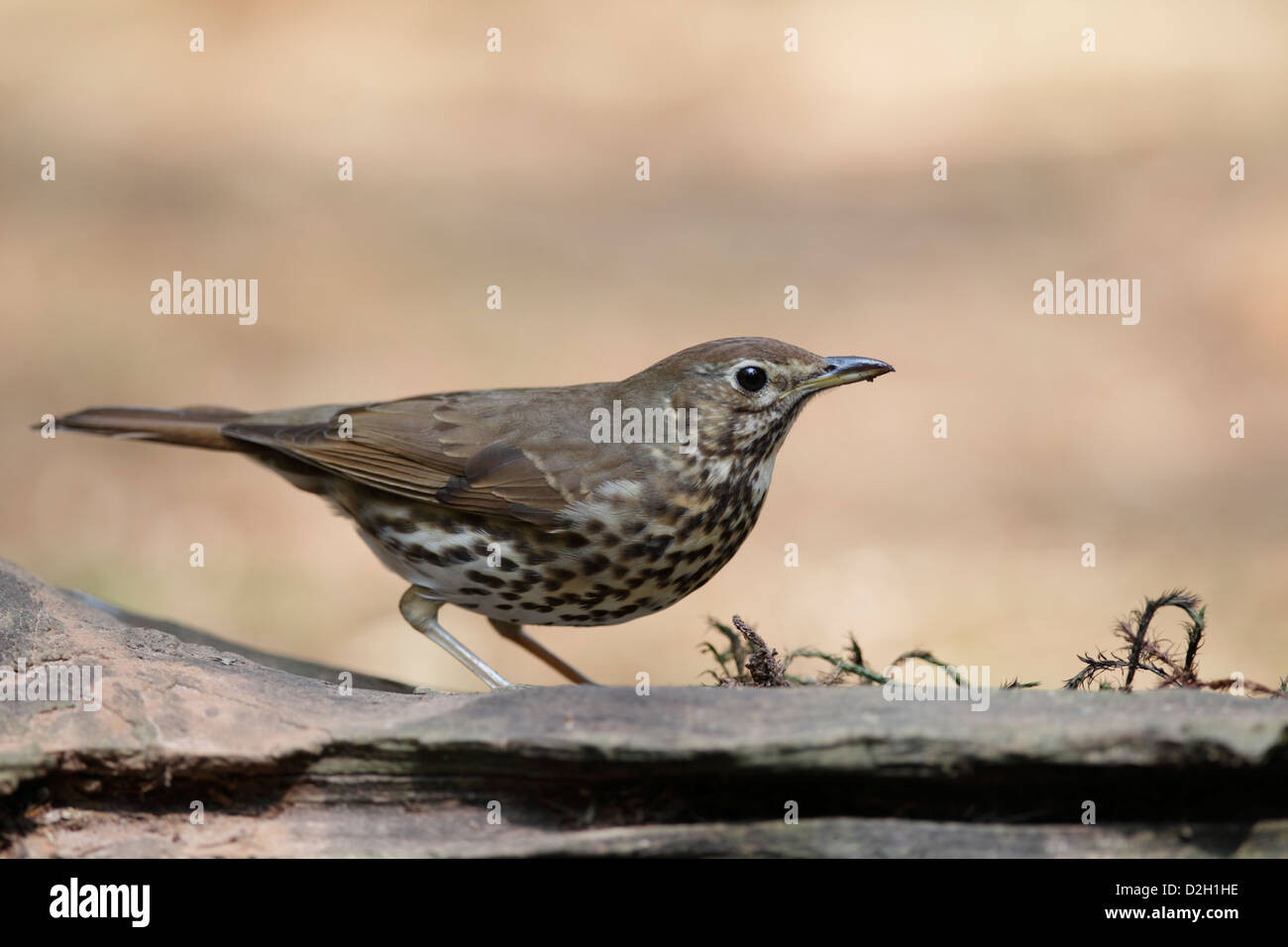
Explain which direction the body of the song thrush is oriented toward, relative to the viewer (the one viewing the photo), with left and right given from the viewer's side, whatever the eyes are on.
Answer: facing to the right of the viewer
